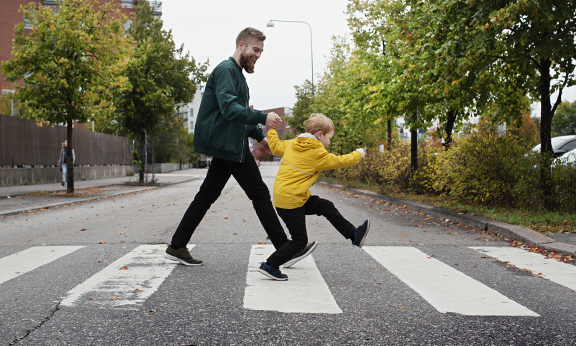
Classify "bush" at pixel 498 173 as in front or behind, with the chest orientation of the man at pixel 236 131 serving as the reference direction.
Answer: in front

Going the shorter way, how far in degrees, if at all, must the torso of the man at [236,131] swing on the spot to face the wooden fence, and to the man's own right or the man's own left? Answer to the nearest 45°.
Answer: approximately 135° to the man's own left

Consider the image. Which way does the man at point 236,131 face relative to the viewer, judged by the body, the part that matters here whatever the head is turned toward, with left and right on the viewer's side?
facing to the right of the viewer

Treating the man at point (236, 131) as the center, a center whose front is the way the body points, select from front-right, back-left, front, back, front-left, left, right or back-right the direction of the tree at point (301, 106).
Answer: left

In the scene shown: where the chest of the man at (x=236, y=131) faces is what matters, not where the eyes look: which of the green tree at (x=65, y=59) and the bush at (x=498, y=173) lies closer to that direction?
the bush

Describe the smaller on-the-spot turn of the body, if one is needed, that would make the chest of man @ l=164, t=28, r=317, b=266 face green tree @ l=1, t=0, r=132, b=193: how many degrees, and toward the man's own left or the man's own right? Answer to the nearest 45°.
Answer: approximately 135° to the man's own left

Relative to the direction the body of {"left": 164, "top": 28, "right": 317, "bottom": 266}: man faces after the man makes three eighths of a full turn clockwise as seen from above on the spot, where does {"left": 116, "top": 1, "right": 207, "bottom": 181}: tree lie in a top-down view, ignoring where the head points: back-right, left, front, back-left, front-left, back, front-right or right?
back-right

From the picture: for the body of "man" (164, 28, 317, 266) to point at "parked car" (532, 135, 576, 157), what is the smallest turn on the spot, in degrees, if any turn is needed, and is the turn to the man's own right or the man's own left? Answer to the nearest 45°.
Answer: approximately 45° to the man's own left

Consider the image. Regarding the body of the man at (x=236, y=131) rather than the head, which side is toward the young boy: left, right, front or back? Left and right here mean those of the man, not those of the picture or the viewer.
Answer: front

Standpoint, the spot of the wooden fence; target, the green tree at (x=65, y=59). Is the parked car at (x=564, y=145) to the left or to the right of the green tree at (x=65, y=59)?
left
